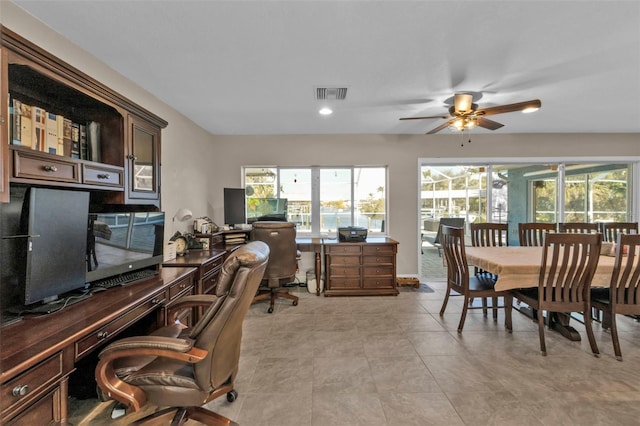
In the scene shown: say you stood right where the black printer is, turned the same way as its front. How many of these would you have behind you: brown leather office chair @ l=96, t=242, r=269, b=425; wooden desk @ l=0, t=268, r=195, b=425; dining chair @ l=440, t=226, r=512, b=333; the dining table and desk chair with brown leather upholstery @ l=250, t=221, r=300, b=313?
0

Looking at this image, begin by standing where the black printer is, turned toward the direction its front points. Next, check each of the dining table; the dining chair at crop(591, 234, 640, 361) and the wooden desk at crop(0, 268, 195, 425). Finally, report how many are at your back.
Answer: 0

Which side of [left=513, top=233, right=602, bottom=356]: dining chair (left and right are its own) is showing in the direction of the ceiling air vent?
left

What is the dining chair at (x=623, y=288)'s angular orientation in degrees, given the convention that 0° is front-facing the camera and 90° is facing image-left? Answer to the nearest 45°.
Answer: approximately 135°

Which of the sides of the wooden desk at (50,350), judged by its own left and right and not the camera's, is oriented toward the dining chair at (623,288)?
front

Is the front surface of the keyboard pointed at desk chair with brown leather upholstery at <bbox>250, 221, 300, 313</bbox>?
no

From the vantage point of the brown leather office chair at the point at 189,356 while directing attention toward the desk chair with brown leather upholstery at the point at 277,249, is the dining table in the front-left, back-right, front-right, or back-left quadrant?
front-right

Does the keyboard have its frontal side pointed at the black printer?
no

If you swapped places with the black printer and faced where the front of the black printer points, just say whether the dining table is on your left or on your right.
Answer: on your left

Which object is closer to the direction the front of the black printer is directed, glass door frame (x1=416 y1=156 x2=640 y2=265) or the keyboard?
the keyboard

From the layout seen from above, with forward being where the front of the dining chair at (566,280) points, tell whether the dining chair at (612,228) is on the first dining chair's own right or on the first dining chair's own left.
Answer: on the first dining chair's own right

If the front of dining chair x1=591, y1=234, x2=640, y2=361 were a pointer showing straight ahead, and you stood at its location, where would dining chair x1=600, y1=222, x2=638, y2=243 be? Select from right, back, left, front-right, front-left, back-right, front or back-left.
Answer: front-right

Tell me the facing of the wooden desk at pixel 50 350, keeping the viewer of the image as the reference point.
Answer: facing the viewer and to the right of the viewer

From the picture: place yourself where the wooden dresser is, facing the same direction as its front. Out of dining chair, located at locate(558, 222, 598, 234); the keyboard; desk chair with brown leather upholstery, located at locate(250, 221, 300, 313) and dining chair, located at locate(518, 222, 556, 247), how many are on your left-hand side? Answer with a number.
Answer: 2

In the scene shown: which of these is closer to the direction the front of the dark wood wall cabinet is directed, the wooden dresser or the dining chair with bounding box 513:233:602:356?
the dining chair

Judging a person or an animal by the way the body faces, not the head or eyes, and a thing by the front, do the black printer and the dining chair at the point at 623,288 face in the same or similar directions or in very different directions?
very different directions

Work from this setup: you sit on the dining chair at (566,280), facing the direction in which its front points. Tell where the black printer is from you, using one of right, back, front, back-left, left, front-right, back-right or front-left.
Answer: front-left

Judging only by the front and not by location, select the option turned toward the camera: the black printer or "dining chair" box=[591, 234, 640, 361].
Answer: the black printer

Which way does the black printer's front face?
toward the camera

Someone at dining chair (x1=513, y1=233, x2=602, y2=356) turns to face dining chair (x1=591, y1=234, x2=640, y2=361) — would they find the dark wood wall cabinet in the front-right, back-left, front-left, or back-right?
back-right

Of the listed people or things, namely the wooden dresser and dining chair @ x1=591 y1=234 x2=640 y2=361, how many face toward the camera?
1

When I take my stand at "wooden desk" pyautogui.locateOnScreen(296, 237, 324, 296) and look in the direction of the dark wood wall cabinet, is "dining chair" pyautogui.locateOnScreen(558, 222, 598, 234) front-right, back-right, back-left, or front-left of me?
back-left

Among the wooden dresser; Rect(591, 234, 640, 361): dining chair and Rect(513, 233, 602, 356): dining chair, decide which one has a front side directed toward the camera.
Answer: the wooden dresser
